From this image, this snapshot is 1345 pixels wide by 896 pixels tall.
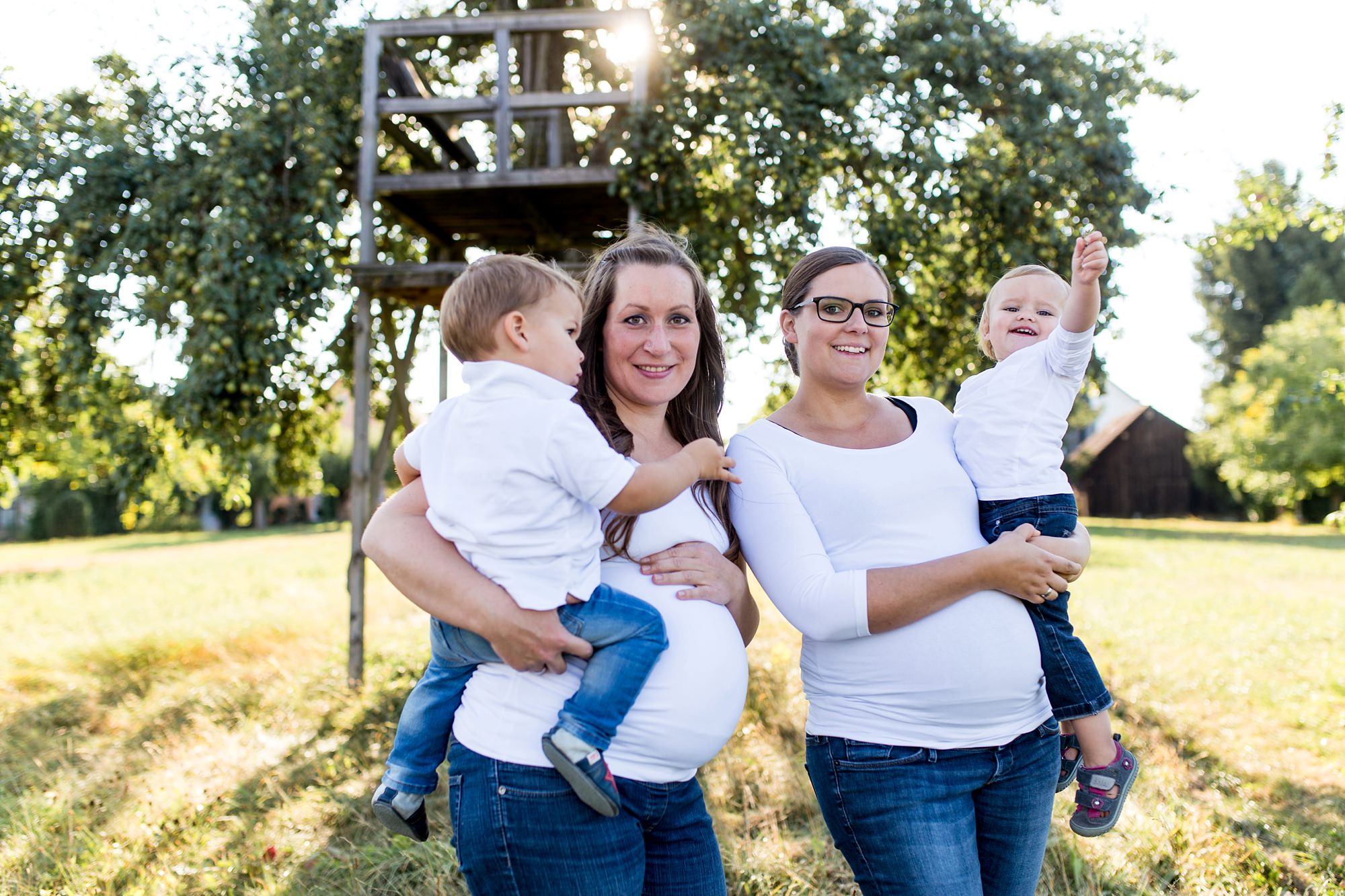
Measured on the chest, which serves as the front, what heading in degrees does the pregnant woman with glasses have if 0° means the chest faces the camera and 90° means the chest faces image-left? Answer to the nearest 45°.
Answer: approximately 315°

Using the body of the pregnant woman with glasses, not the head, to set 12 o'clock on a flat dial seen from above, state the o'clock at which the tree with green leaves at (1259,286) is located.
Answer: The tree with green leaves is roughly at 8 o'clock from the pregnant woman with glasses.

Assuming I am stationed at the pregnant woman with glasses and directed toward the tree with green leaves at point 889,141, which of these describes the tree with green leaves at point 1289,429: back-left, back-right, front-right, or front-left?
front-right

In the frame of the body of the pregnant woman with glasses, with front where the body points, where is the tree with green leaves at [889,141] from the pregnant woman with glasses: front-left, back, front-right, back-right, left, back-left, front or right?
back-left

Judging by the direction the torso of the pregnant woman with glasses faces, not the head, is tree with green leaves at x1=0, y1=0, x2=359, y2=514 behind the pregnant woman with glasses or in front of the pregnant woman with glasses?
behind

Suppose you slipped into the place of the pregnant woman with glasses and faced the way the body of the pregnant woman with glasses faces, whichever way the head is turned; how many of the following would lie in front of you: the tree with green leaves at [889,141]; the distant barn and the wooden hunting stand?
0

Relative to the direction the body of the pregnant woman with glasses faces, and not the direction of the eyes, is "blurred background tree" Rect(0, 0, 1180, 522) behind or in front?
behind

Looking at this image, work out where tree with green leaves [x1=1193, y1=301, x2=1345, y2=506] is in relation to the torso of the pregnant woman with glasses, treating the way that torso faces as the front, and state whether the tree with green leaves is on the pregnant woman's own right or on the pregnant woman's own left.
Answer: on the pregnant woman's own left

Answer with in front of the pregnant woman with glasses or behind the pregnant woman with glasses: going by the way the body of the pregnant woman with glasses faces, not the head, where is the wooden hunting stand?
behind

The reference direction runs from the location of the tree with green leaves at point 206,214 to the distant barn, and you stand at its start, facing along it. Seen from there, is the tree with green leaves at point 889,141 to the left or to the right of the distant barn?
right
